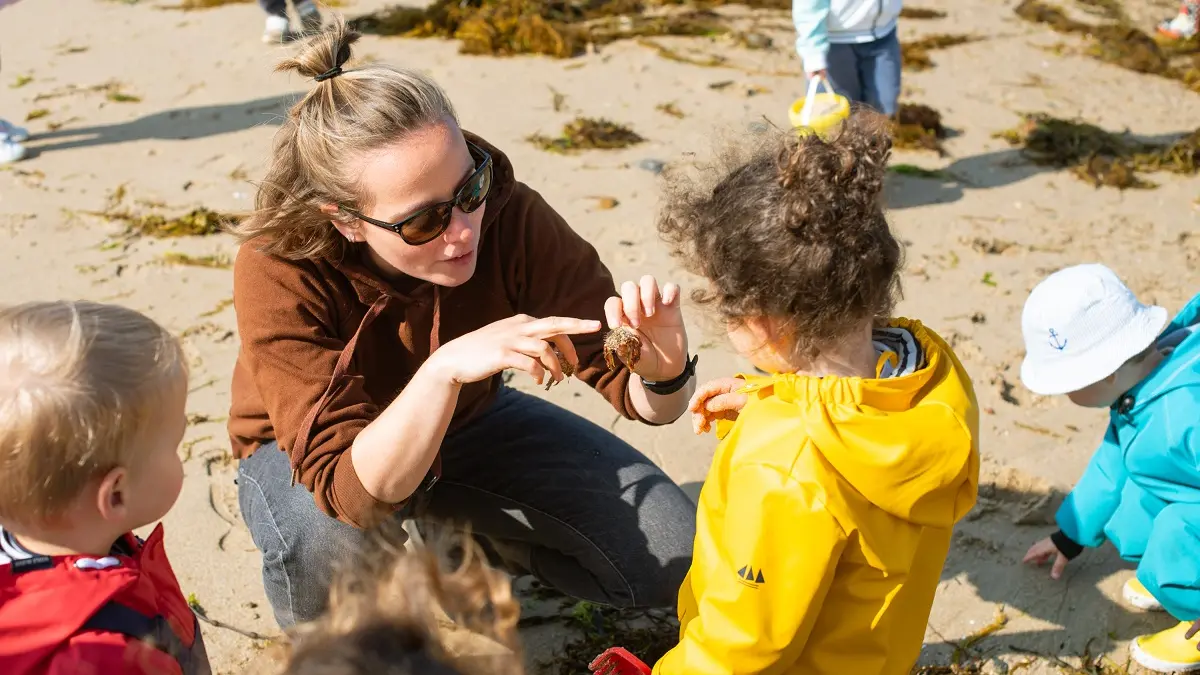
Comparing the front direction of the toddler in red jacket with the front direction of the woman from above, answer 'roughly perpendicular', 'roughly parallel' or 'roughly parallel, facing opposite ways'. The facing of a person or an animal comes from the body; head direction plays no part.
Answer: roughly perpendicular

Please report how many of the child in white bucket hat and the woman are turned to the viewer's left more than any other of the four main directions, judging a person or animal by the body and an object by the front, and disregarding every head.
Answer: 1

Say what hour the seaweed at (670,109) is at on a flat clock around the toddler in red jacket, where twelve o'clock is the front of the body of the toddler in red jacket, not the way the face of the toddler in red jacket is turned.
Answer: The seaweed is roughly at 12 o'clock from the toddler in red jacket.

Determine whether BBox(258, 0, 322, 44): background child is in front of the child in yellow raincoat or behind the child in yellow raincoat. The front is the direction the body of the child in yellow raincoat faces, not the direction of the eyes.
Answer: in front

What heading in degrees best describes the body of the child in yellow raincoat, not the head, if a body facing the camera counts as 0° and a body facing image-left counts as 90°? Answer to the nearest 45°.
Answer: approximately 135°

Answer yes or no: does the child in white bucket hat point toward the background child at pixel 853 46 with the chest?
no

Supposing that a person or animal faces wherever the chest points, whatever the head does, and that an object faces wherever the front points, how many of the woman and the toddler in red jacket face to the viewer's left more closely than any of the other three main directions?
0

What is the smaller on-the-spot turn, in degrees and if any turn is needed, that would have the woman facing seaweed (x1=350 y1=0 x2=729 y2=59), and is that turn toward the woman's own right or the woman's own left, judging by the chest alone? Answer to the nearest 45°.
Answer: approximately 135° to the woman's own left

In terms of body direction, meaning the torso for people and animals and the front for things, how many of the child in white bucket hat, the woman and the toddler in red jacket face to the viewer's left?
1

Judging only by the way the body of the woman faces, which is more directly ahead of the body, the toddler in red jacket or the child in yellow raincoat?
the child in yellow raincoat

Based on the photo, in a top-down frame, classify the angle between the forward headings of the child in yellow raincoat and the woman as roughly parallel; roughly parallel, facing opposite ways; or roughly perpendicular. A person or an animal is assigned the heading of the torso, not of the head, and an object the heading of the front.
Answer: roughly parallel, facing opposite ways

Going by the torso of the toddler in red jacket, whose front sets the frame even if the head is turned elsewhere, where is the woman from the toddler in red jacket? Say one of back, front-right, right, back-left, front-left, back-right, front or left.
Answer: front

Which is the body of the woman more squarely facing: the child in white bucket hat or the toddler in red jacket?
the child in white bucket hat

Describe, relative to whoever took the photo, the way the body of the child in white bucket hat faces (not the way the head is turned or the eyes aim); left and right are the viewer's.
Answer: facing to the left of the viewer

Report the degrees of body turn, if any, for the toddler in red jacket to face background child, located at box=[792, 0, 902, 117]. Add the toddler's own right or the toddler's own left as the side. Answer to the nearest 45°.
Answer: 0° — they already face them

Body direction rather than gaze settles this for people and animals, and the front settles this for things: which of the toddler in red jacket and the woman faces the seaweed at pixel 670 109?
the toddler in red jacket

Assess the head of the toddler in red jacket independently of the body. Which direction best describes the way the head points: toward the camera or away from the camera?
away from the camera
